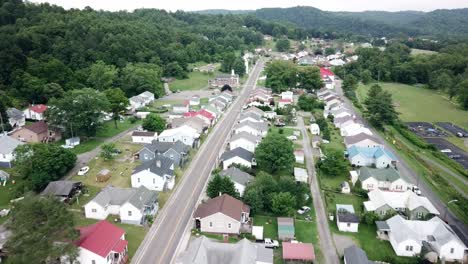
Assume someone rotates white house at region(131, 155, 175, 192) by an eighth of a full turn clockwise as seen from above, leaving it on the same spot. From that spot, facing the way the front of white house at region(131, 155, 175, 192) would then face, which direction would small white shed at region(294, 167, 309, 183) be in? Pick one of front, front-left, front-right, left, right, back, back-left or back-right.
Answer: left

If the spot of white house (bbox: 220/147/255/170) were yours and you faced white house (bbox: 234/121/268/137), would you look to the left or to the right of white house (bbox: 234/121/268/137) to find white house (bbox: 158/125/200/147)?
left

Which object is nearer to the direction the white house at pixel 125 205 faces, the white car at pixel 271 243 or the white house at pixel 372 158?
the white car

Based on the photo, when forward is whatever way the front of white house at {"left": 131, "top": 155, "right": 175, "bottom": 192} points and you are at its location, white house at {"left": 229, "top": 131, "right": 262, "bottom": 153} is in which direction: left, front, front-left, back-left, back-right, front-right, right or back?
left

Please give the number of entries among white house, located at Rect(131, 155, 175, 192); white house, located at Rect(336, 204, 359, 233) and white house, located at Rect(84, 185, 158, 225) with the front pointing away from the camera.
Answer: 0

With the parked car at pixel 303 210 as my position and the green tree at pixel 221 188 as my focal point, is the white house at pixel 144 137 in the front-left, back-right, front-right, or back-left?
front-right

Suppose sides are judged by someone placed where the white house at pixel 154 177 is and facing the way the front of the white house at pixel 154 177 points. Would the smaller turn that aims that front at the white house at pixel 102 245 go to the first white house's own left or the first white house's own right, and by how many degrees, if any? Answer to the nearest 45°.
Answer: approximately 45° to the first white house's own right

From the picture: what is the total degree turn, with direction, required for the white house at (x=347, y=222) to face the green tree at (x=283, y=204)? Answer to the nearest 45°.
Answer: approximately 90° to its right

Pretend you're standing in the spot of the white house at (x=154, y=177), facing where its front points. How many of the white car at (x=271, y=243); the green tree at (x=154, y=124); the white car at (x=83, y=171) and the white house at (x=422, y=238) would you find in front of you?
2

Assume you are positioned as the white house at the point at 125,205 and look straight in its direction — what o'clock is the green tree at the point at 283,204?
The green tree is roughly at 11 o'clock from the white house.

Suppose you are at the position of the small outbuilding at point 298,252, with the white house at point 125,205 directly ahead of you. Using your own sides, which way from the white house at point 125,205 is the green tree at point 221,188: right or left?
right

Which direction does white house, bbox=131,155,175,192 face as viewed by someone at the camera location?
facing the viewer and to the right of the viewer
